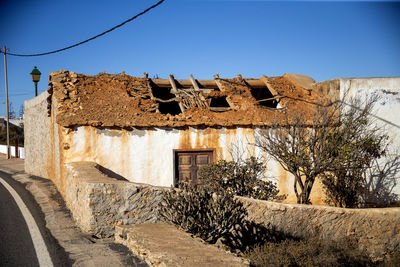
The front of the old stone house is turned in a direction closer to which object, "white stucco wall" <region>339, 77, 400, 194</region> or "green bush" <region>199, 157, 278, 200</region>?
the green bush

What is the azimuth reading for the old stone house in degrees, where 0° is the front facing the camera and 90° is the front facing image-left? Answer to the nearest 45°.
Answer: approximately 0°

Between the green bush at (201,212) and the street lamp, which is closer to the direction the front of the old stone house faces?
the green bush

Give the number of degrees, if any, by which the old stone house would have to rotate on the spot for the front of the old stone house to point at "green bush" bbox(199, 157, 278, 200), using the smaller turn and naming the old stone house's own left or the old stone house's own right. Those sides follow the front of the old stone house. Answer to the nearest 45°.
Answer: approximately 45° to the old stone house's own left

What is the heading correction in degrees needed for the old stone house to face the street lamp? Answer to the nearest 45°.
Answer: approximately 135° to its right

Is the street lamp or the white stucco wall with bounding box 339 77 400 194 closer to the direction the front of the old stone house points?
the white stucco wall

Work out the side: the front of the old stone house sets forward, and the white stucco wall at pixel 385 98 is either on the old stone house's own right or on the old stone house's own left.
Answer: on the old stone house's own left

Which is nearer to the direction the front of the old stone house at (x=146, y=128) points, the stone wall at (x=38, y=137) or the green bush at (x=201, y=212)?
the green bush

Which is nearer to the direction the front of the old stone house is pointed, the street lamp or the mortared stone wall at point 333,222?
the mortared stone wall
